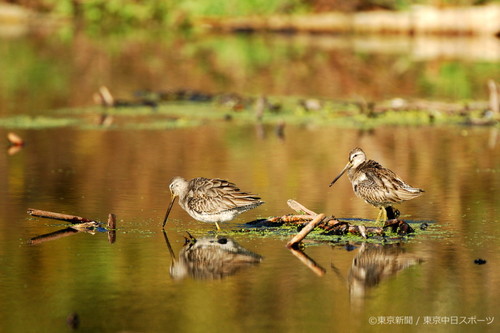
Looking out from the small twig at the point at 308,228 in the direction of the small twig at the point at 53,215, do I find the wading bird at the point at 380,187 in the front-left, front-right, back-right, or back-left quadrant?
back-right

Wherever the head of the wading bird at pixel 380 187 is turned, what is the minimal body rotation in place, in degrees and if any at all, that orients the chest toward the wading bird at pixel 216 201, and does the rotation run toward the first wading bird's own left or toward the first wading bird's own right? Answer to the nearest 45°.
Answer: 0° — it already faces it

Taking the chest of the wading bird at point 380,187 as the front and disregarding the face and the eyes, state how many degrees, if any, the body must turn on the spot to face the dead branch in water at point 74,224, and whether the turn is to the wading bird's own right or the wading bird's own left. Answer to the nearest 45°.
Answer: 0° — it already faces it

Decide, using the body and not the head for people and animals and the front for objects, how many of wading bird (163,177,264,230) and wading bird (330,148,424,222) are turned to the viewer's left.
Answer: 2

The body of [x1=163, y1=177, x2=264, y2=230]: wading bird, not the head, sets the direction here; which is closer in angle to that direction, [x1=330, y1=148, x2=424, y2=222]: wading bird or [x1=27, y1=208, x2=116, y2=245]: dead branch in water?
the dead branch in water

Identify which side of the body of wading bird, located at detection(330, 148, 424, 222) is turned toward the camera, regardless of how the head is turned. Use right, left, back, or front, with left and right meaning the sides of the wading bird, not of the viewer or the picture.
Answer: left

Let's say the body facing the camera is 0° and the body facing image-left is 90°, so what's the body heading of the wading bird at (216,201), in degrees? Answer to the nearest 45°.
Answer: approximately 90°

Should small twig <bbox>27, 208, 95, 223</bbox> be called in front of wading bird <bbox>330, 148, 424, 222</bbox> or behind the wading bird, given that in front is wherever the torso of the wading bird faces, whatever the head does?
in front

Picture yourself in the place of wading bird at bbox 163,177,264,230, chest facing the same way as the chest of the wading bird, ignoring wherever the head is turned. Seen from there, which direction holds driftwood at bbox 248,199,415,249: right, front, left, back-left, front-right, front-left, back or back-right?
back

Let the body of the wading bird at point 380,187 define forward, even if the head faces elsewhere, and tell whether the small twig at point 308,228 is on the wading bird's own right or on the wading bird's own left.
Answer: on the wading bird's own left
